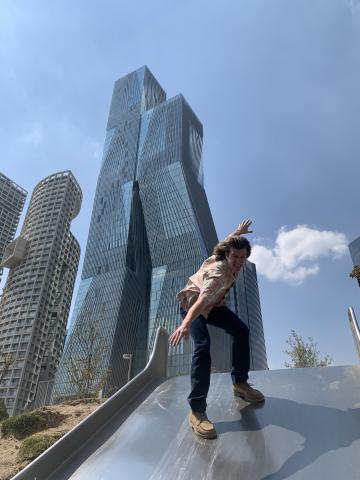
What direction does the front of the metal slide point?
toward the camera

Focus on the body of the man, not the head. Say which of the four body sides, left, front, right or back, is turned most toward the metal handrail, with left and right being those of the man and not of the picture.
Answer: left

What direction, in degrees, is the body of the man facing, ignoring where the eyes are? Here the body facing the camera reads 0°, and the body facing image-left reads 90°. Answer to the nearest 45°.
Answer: approximately 315°
